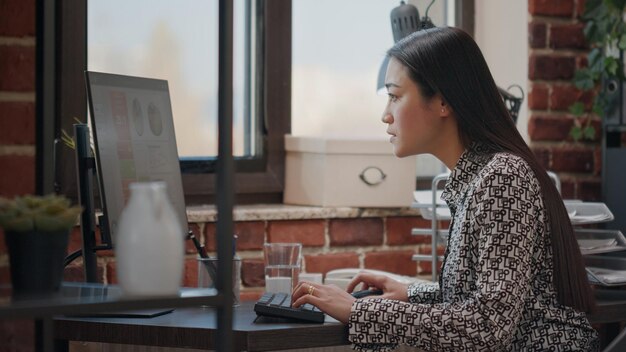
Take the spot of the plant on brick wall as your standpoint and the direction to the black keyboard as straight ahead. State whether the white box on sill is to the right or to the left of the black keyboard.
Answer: right

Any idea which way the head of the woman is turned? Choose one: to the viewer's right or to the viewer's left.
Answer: to the viewer's left

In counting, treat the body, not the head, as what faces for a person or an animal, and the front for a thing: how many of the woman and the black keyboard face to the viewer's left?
1

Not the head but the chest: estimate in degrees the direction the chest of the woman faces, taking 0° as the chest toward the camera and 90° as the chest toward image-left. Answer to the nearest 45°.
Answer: approximately 90°

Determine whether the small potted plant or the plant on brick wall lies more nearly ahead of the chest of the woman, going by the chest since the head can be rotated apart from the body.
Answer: the small potted plant

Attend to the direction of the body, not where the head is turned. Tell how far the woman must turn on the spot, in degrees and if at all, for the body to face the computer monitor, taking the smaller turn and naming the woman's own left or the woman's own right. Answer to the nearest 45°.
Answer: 0° — they already face it

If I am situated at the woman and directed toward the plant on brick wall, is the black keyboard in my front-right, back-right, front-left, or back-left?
back-left

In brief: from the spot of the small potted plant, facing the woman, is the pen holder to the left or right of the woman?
left

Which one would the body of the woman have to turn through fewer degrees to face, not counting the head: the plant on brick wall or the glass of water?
the glass of water

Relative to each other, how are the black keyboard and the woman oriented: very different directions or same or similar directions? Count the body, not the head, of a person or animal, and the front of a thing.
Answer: very different directions

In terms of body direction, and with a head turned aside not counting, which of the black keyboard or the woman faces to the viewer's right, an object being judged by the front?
the black keyboard

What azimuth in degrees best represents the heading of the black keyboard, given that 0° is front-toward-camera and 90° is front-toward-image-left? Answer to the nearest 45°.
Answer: approximately 270°
